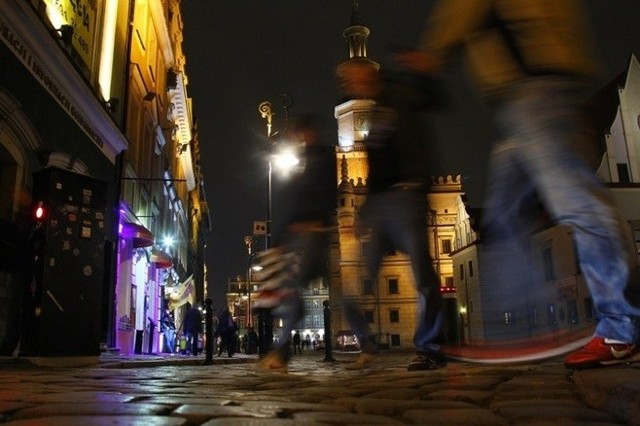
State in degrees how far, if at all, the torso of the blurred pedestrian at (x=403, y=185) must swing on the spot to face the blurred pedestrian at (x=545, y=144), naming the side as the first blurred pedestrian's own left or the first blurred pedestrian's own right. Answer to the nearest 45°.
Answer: approximately 135° to the first blurred pedestrian's own left

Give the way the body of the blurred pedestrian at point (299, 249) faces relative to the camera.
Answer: to the viewer's left

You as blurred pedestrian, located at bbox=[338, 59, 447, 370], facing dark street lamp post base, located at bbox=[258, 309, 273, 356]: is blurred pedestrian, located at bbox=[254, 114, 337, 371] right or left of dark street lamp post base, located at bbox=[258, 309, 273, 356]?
left

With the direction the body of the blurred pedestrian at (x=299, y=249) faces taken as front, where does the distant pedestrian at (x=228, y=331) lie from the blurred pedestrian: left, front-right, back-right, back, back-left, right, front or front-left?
right

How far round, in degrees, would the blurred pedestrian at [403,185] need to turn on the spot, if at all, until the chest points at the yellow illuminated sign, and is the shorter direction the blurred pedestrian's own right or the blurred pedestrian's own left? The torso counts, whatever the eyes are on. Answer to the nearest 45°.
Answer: approximately 45° to the blurred pedestrian's own right

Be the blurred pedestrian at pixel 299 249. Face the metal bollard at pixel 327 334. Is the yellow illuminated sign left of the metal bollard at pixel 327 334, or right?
left
